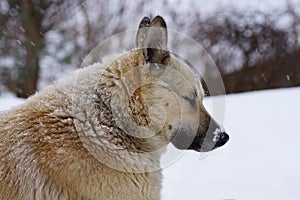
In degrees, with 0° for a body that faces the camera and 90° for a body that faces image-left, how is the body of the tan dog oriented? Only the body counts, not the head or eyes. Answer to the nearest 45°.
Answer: approximately 270°
